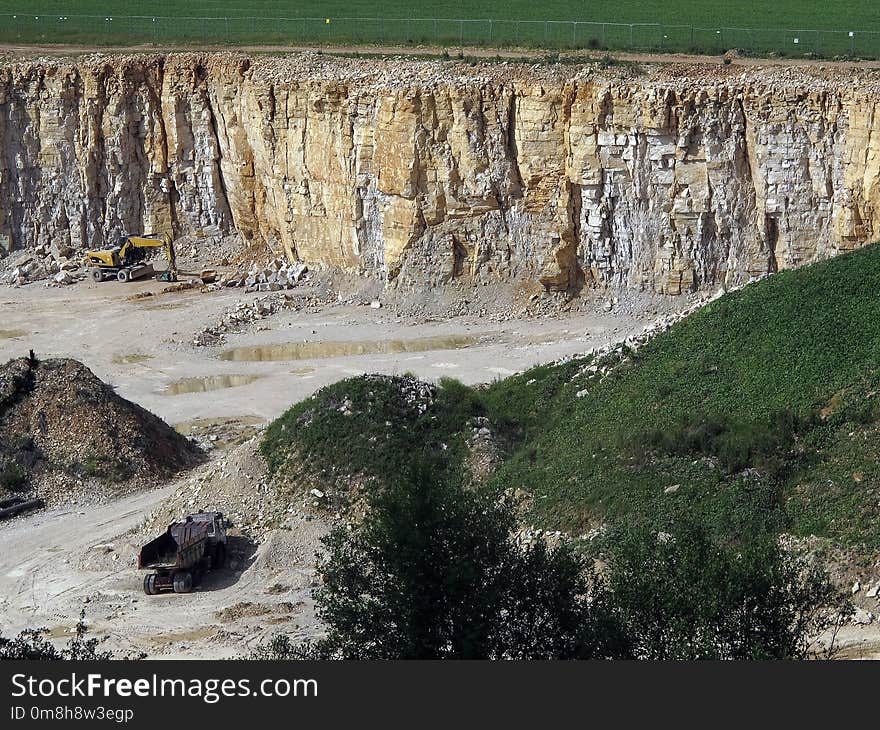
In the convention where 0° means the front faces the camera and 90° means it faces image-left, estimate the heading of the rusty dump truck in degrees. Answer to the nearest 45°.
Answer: approximately 225°

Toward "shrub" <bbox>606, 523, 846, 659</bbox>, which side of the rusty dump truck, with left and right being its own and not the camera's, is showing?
right

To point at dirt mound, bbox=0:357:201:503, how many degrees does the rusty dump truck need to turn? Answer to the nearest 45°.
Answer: approximately 45° to its left

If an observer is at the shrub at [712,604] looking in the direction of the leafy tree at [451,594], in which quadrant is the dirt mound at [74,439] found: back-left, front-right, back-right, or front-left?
front-right
